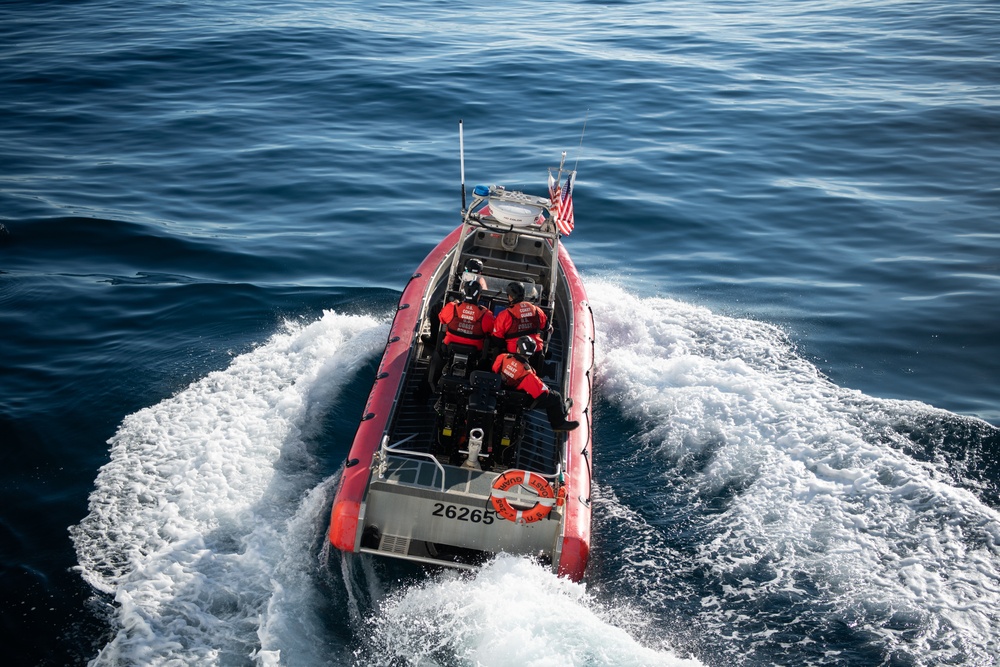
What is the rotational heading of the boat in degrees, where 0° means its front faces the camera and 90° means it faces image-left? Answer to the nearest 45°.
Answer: approximately 180°

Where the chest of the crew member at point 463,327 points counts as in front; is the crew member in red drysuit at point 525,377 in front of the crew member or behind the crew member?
behind

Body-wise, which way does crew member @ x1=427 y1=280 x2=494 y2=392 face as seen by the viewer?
away from the camera

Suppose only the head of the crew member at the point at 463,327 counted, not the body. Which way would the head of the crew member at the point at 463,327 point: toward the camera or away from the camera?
away from the camera
